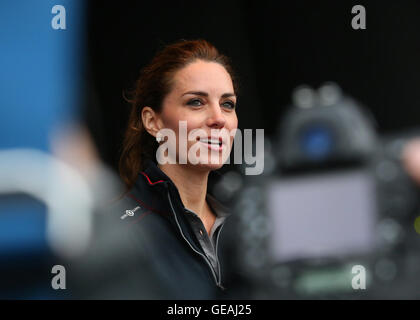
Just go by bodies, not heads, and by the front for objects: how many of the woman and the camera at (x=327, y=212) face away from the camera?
1

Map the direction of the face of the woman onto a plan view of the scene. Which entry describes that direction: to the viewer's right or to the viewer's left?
to the viewer's right

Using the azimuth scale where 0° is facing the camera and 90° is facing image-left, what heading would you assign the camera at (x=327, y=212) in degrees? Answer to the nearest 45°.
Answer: approximately 180°

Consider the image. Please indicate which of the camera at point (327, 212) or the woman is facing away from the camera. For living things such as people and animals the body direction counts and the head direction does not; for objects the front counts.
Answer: the camera
